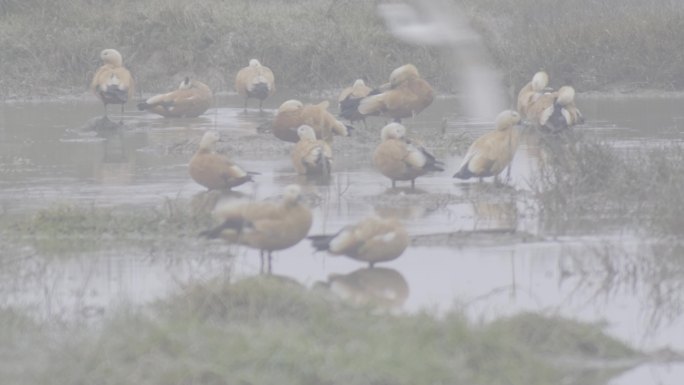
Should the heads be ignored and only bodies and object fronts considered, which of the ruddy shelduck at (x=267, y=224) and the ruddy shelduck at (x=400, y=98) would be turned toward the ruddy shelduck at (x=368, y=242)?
the ruddy shelduck at (x=267, y=224)

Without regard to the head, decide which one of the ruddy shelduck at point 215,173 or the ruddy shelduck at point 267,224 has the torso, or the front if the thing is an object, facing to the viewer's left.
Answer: the ruddy shelduck at point 215,173

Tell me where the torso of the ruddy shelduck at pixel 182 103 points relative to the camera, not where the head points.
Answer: to the viewer's right

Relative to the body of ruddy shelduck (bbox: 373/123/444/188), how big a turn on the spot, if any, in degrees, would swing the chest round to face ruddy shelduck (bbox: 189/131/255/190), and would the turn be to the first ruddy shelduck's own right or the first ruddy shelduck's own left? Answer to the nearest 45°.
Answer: approximately 45° to the first ruddy shelduck's own right

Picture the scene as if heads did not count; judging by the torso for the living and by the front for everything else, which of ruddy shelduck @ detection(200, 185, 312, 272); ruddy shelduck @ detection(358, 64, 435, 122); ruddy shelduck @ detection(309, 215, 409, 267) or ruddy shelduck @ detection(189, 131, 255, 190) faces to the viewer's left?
ruddy shelduck @ detection(189, 131, 255, 190)

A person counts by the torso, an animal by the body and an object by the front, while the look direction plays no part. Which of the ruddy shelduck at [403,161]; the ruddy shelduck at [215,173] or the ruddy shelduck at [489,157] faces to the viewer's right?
the ruddy shelduck at [489,157]

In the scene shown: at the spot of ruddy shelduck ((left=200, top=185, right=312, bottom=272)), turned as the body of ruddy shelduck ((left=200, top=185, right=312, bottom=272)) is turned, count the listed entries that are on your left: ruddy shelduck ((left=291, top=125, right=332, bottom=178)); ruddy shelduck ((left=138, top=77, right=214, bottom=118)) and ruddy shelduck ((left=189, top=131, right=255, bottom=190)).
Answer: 3

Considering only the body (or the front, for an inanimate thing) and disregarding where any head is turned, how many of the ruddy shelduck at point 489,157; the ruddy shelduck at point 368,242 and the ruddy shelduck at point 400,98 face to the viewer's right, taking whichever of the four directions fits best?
3

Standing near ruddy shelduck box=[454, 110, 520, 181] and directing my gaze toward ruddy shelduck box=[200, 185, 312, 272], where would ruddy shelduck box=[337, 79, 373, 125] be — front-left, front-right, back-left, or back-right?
back-right

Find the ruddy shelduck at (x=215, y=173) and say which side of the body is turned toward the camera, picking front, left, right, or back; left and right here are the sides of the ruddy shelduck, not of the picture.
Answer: left

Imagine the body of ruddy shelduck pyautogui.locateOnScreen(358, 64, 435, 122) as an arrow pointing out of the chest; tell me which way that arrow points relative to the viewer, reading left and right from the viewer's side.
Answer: facing to the right of the viewer

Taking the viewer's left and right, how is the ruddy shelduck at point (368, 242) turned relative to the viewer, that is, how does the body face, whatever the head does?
facing to the right of the viewer

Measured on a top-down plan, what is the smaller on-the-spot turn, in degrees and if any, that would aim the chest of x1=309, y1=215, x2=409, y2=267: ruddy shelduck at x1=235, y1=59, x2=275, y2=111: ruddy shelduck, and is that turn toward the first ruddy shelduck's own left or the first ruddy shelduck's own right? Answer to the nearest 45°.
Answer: approximately 90° to the first ruddy shelduck's own left

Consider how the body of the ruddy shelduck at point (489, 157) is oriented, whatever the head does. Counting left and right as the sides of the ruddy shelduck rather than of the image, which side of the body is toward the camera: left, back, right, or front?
right

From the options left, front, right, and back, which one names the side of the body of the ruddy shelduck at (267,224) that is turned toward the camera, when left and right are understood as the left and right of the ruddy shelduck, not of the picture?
right

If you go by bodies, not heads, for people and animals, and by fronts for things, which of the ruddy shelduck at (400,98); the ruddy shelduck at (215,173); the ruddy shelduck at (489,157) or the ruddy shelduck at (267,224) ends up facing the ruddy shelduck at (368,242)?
the ruddy shelduck at (267,224)
